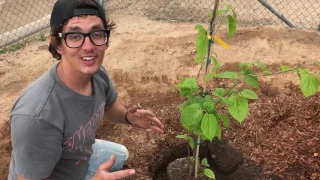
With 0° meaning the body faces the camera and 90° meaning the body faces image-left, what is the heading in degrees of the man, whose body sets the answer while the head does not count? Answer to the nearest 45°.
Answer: approximately 315°

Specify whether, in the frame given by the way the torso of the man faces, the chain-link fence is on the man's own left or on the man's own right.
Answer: on the man's own left
